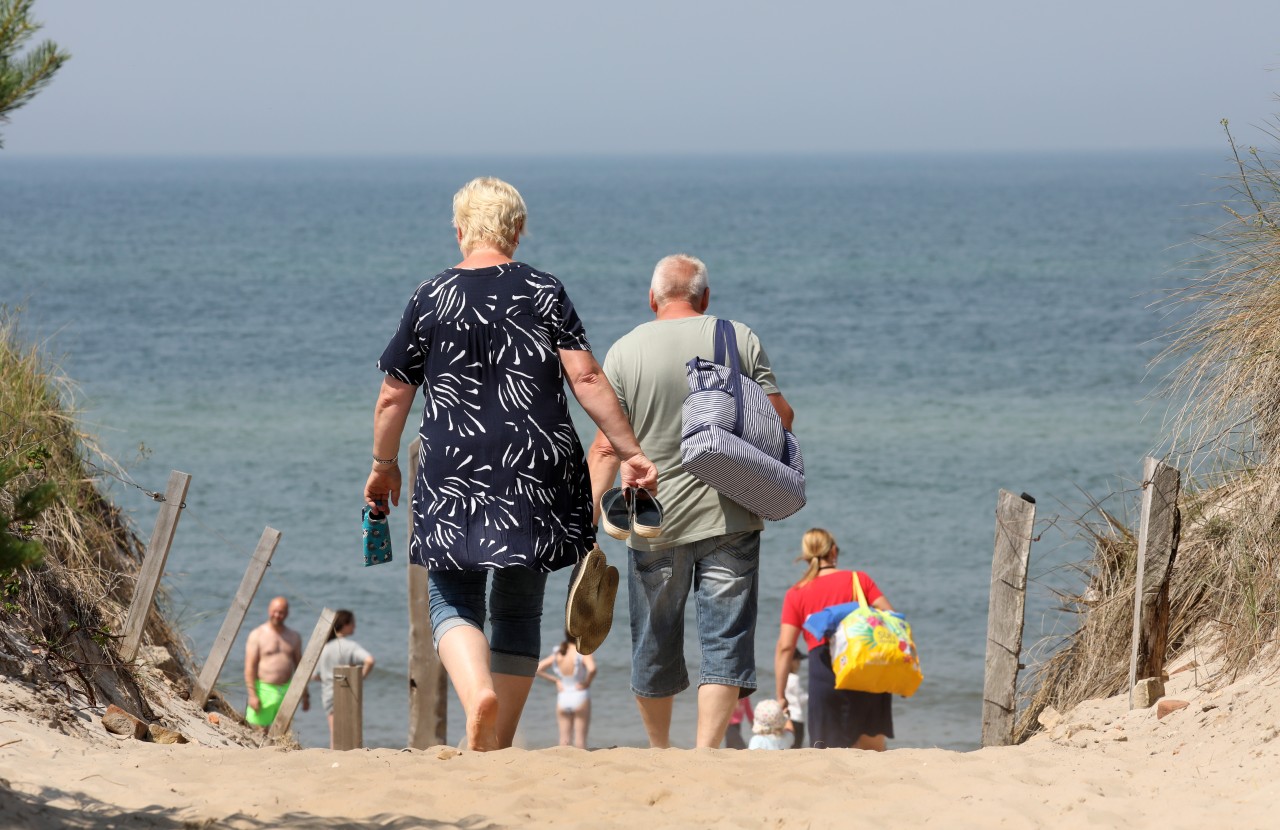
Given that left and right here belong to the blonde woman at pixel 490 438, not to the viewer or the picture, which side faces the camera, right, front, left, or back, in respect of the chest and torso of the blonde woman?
back

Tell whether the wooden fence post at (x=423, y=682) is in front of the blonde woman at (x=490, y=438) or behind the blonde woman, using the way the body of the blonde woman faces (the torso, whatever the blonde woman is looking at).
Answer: in front

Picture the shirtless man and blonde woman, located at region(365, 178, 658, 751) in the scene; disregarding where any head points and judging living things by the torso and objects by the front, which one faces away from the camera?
the blonde woman

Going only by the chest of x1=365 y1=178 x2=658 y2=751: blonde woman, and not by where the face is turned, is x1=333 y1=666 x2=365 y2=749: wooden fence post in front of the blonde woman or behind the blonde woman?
in front

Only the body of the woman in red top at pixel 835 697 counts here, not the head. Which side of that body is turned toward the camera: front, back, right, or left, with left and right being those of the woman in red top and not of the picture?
back

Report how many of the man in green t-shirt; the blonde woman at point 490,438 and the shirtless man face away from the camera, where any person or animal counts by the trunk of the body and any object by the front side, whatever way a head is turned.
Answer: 2

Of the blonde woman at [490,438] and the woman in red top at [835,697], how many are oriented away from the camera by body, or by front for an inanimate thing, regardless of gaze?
2

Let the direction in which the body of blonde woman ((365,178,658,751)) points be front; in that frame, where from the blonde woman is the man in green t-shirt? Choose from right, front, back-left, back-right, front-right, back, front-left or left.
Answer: front-right

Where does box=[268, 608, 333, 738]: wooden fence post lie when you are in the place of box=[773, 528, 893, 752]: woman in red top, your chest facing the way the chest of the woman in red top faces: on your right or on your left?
on your left

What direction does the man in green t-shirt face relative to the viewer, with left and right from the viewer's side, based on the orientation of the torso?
facing away from the viewer

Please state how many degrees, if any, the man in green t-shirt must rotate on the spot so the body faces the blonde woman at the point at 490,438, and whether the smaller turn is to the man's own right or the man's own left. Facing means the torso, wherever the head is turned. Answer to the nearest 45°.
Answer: approximately 135° to the man's own left

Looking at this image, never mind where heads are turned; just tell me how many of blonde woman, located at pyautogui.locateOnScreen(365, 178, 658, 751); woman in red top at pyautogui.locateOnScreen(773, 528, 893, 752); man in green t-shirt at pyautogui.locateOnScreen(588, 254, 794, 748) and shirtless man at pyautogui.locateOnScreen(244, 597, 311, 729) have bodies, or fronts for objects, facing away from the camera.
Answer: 3

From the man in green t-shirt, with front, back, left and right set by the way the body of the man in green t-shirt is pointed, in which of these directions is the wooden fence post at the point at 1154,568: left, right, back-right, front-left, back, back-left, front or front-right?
right

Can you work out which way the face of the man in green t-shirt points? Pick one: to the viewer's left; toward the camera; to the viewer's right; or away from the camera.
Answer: away from the camera
